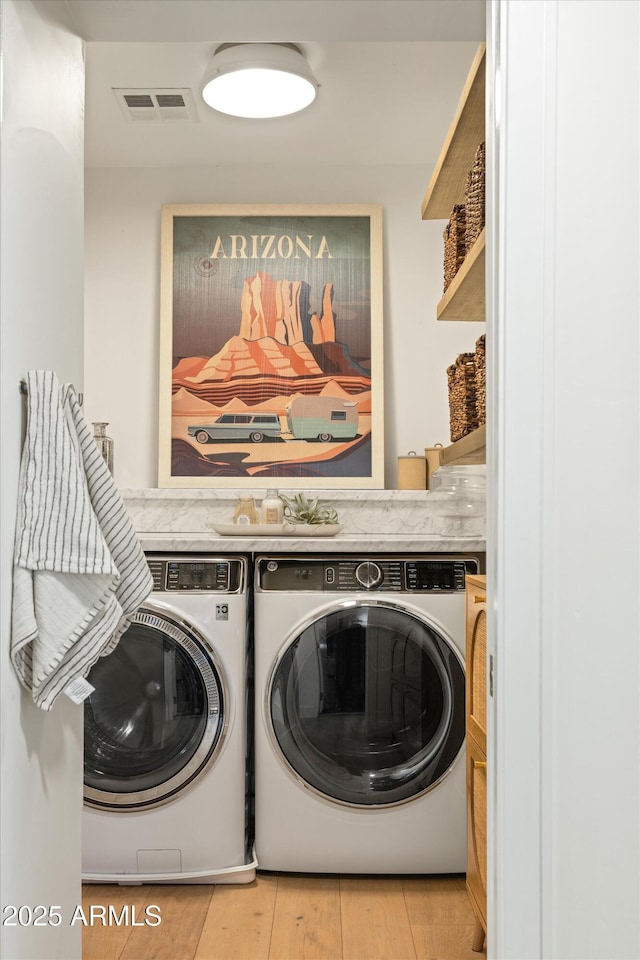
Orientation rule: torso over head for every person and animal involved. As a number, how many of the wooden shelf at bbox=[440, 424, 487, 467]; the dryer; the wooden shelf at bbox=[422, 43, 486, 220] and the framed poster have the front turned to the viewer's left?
2

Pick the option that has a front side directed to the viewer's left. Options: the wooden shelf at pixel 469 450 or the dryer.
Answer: the wooden shelf

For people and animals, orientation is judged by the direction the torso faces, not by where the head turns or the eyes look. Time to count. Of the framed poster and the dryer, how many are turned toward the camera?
2

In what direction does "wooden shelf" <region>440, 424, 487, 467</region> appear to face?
to the viewer's left

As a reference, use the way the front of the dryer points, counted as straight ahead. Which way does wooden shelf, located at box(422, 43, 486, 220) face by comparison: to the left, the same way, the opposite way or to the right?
to the right

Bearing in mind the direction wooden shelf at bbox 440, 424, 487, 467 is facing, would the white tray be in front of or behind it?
in front

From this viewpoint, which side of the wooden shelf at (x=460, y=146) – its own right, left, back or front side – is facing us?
left
